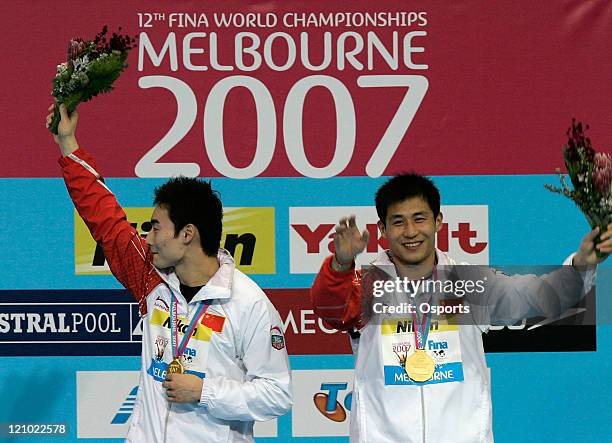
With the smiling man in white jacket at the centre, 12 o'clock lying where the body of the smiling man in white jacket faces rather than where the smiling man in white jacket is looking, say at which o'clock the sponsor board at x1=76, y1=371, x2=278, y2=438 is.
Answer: The sponsor board is roughly at 4 o'clock from the smiling man in white jacket.

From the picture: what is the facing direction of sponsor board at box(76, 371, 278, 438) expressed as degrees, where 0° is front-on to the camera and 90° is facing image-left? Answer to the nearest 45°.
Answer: approximately 0°

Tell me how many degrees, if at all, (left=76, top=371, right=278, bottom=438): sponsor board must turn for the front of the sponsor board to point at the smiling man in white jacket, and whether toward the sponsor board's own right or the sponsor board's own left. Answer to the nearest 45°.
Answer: approximately 45° to the sponsor board's own left

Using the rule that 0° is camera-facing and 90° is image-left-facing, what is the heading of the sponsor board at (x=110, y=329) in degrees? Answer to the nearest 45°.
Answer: approximately 0°

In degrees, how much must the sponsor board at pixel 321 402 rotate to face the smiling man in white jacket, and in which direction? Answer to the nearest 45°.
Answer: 0° — it already faces them

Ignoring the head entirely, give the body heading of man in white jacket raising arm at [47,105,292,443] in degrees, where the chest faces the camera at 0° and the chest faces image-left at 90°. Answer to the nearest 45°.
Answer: approximately 45°
